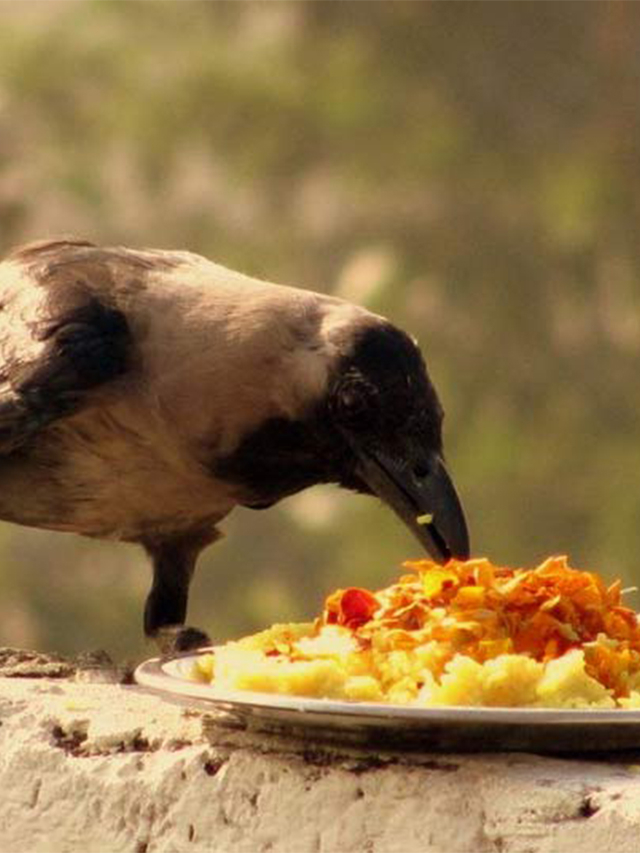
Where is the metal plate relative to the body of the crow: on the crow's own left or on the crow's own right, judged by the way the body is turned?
on the crow's own right

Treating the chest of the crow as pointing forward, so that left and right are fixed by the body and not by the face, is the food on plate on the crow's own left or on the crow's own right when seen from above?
on the crow's own right

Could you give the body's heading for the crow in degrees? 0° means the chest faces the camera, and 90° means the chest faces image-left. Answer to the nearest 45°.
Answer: approximately 270°
